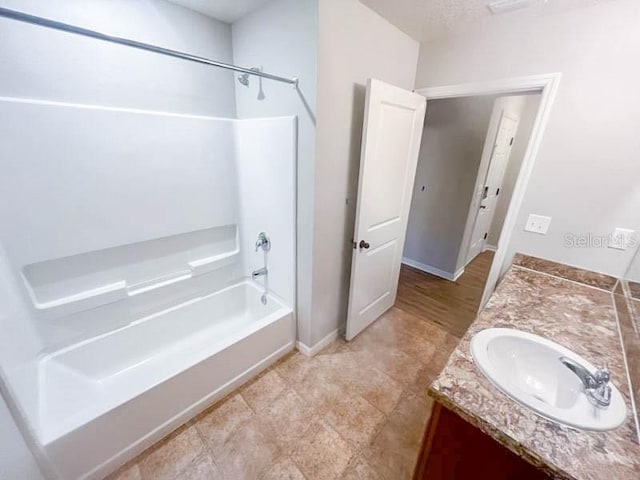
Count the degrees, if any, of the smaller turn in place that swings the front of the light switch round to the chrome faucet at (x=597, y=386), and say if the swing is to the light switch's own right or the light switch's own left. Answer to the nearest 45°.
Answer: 0° — it already faces it

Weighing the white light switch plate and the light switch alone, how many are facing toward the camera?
2

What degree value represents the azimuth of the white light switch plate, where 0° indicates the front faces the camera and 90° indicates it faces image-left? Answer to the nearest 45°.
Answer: approximately 0°
